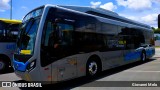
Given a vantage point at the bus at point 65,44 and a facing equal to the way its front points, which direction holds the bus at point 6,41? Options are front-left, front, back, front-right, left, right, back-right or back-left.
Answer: right

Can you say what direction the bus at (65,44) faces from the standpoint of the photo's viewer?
facing the viewer and to the left of the viewer
